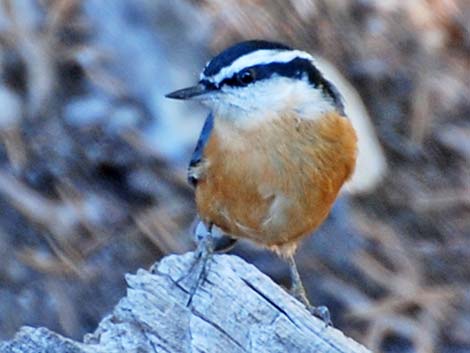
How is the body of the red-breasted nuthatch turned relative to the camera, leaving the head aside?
toward the camera
